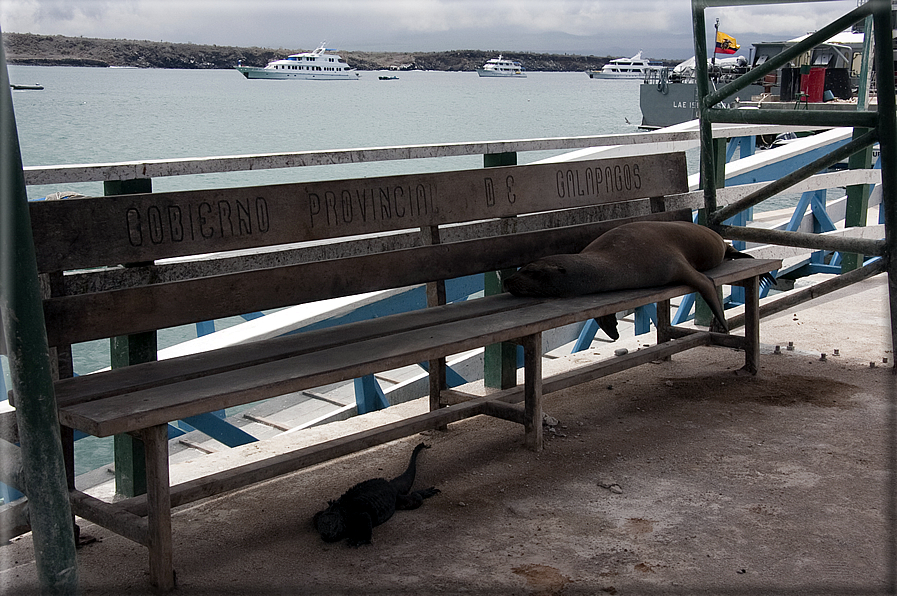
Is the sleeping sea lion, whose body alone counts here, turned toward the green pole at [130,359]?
yes

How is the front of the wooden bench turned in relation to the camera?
facing the viewer and to the right of the viewer

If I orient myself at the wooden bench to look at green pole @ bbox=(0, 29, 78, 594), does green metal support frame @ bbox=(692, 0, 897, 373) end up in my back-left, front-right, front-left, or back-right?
back-left

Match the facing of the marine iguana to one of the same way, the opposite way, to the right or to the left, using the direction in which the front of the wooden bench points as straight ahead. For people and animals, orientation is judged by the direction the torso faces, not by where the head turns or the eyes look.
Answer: to the right

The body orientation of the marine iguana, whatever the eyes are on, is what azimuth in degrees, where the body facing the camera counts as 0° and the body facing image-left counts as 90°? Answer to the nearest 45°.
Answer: approximately 45°

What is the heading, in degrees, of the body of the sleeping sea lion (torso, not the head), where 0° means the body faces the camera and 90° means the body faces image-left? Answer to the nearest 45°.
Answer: approximately 45°

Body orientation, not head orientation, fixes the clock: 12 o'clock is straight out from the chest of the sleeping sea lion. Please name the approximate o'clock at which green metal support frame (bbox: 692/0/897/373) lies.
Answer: The green metal support frame is roughly at 6 o'clock from the sleeping sea lion.

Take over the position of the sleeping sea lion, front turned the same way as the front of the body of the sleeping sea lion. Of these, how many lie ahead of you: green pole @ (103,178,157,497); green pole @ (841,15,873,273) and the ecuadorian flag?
1

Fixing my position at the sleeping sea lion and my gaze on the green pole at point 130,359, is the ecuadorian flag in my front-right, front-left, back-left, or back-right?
back-right

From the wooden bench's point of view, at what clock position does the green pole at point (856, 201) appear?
The green pole is roughly at 9 o'clock from the wooden bench.

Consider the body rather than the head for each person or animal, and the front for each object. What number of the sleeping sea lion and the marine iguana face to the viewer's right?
0
